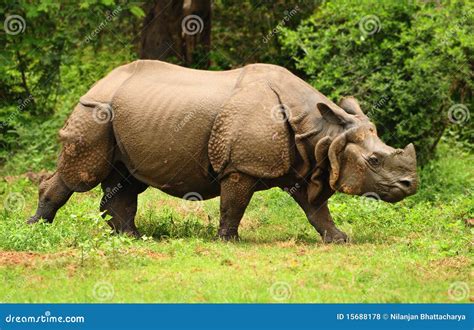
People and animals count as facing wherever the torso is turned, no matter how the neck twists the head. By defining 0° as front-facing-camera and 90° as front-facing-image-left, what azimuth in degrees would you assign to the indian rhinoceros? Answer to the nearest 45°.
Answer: approximately 270°
